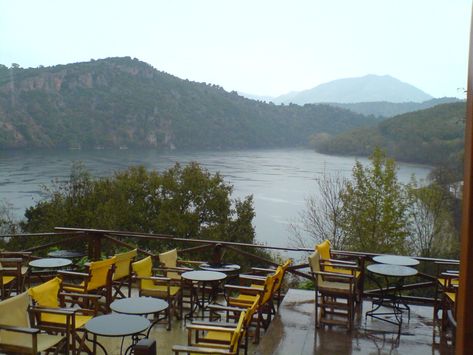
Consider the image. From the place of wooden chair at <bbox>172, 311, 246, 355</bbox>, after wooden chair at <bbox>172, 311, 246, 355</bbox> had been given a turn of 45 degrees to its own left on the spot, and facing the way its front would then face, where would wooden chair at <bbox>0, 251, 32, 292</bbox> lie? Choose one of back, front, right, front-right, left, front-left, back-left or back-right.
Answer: right

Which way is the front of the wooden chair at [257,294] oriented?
to the viewer's left

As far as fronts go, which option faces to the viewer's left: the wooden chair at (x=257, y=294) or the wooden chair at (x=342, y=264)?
the wooden chair at (x=257, y=294)

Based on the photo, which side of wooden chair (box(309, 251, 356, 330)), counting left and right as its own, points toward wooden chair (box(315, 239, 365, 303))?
left

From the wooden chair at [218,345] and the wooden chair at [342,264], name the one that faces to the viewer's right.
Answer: the wooden chair at [342,264]

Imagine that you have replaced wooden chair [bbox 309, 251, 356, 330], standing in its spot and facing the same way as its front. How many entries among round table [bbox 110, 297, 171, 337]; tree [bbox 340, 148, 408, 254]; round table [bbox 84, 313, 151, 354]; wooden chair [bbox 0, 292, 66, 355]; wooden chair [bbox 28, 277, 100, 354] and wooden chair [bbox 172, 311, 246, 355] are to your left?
1

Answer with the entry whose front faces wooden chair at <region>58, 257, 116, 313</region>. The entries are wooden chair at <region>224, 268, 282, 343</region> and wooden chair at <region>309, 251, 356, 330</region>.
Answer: wooden chair at <region>224, 268, 282, 343</region>

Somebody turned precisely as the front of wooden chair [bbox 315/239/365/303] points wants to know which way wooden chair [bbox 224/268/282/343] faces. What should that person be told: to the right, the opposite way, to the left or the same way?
the opposite way

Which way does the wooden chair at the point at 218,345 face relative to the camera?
to the viewer's left

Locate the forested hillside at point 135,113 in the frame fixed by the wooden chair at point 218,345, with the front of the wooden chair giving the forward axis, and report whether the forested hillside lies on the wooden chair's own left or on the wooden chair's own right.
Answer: on the wooden chair's own right

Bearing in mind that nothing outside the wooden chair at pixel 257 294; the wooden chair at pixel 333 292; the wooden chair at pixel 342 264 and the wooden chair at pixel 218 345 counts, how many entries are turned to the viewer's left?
2

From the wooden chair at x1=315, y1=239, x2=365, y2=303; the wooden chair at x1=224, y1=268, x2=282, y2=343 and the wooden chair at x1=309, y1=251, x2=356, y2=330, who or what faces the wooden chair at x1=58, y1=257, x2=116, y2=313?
the wooden chair at x1=224, y1=268, x2=282, y2=343

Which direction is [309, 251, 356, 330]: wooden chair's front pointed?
to the viewer's right

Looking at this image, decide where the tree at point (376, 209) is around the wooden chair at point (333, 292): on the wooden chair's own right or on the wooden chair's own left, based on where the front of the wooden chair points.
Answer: on the wooden chair's own left

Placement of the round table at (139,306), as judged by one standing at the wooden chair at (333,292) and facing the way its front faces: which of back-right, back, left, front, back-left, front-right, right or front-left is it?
back-right

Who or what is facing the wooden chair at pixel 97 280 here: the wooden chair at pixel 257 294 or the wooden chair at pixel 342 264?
the wooden chair at pixel 257 294
